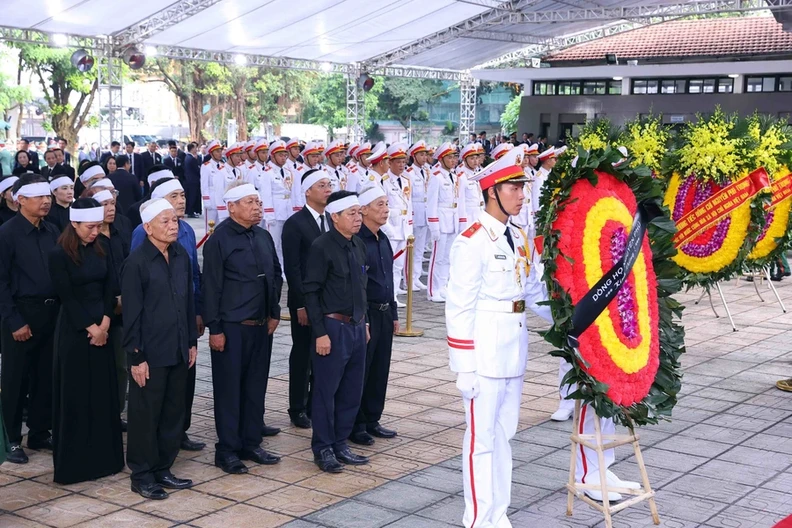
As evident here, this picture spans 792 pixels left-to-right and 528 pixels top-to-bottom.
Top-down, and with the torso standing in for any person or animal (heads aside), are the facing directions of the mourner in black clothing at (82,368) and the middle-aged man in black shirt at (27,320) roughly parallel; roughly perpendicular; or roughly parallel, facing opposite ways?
roughly parallel

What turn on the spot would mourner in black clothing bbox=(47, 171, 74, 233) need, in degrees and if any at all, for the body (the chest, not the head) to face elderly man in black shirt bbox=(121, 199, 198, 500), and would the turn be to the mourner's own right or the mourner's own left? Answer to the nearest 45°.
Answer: approximately 45° to the mourner's own right

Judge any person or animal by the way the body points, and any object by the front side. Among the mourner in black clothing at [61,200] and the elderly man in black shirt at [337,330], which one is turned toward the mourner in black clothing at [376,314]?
the mourner in black clothing at [61,200]

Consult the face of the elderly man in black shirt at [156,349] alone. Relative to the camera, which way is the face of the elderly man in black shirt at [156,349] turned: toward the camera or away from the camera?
toward the camera

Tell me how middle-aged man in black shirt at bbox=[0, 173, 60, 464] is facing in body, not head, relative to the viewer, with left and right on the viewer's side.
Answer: facing the viewer and to the right of the viewer

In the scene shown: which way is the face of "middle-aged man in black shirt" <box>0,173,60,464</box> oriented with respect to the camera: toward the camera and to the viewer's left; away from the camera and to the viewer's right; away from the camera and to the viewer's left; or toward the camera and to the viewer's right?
toward the camera and to the viewer's right

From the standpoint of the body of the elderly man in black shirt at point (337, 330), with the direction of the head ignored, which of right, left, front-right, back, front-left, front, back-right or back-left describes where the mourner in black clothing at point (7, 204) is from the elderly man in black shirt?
back

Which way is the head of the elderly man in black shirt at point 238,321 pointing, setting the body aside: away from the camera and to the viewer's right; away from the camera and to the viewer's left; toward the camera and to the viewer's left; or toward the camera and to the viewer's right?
toward the camera and to the viewer's right

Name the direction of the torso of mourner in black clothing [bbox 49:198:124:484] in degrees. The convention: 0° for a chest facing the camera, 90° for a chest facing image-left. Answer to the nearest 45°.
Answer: approximately 315°

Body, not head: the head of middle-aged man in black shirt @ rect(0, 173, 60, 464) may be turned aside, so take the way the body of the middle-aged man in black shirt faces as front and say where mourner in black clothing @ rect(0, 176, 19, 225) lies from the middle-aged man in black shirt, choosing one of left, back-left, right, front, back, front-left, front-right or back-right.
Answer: back-left

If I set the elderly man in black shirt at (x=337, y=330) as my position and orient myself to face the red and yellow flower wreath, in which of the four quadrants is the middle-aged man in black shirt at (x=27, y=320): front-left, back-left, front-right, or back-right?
back-right

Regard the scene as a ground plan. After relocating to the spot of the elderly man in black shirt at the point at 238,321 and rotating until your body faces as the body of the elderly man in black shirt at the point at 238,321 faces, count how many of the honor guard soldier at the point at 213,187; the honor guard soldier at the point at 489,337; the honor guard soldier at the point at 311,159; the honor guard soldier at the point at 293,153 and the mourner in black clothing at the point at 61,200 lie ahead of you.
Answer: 1

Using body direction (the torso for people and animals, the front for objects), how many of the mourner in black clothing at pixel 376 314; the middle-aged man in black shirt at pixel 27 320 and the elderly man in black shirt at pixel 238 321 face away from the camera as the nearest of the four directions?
0

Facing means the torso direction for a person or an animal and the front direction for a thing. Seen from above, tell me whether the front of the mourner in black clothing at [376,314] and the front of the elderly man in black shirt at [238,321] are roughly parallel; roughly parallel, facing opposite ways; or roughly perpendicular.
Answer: roughly parallel

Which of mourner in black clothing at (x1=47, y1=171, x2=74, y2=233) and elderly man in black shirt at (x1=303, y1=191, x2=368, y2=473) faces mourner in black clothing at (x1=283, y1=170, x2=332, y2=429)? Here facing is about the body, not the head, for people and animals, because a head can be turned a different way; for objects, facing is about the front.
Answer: mourner in black clothing at (x1=47, y1=171, x2=74, y2=233)

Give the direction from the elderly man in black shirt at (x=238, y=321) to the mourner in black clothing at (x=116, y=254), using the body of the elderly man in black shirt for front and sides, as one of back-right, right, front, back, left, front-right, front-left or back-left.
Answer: back
